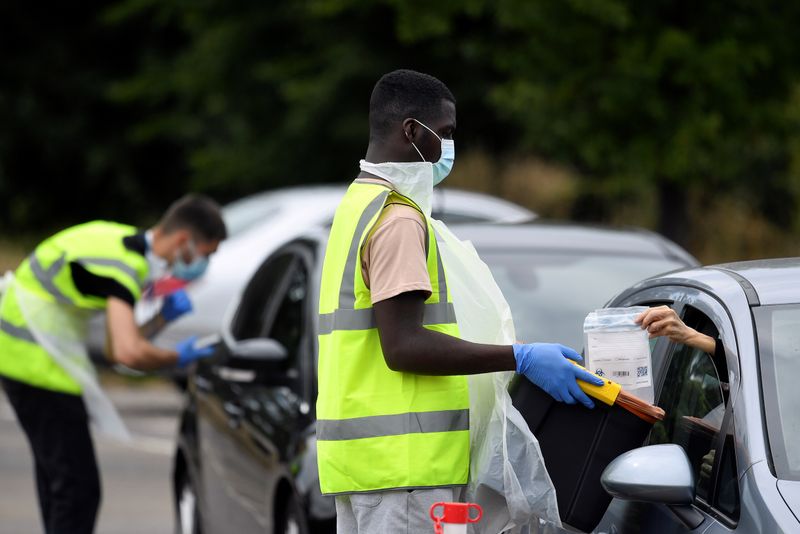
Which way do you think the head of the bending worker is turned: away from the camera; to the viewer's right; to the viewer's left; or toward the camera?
to the viewer's right

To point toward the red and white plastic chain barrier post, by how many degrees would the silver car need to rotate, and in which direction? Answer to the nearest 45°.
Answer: approximately 90° to its right

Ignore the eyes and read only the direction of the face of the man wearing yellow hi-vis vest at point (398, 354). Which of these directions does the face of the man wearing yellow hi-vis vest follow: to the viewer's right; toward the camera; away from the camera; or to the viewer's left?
to the viewer's right

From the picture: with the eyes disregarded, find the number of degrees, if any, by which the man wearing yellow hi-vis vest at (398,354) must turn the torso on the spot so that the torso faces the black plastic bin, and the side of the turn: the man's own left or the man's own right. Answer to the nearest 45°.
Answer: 0° — they already face it

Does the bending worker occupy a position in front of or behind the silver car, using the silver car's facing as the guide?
behind

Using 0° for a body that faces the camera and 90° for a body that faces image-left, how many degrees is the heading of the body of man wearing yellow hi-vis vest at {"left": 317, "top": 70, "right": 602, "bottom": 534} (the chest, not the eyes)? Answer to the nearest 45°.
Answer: approximately 270°

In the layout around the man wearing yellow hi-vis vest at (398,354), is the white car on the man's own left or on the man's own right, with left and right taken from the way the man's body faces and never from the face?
on the man's own left

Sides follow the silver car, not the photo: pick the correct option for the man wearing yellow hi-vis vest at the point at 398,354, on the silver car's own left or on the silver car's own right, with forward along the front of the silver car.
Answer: on the silver car's own right

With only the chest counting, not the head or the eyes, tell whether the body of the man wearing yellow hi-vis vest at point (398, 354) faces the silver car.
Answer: yes

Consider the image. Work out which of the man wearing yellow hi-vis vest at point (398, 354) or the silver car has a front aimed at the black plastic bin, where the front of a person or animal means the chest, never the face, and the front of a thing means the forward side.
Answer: the man wearing yellow hi-vis vest
